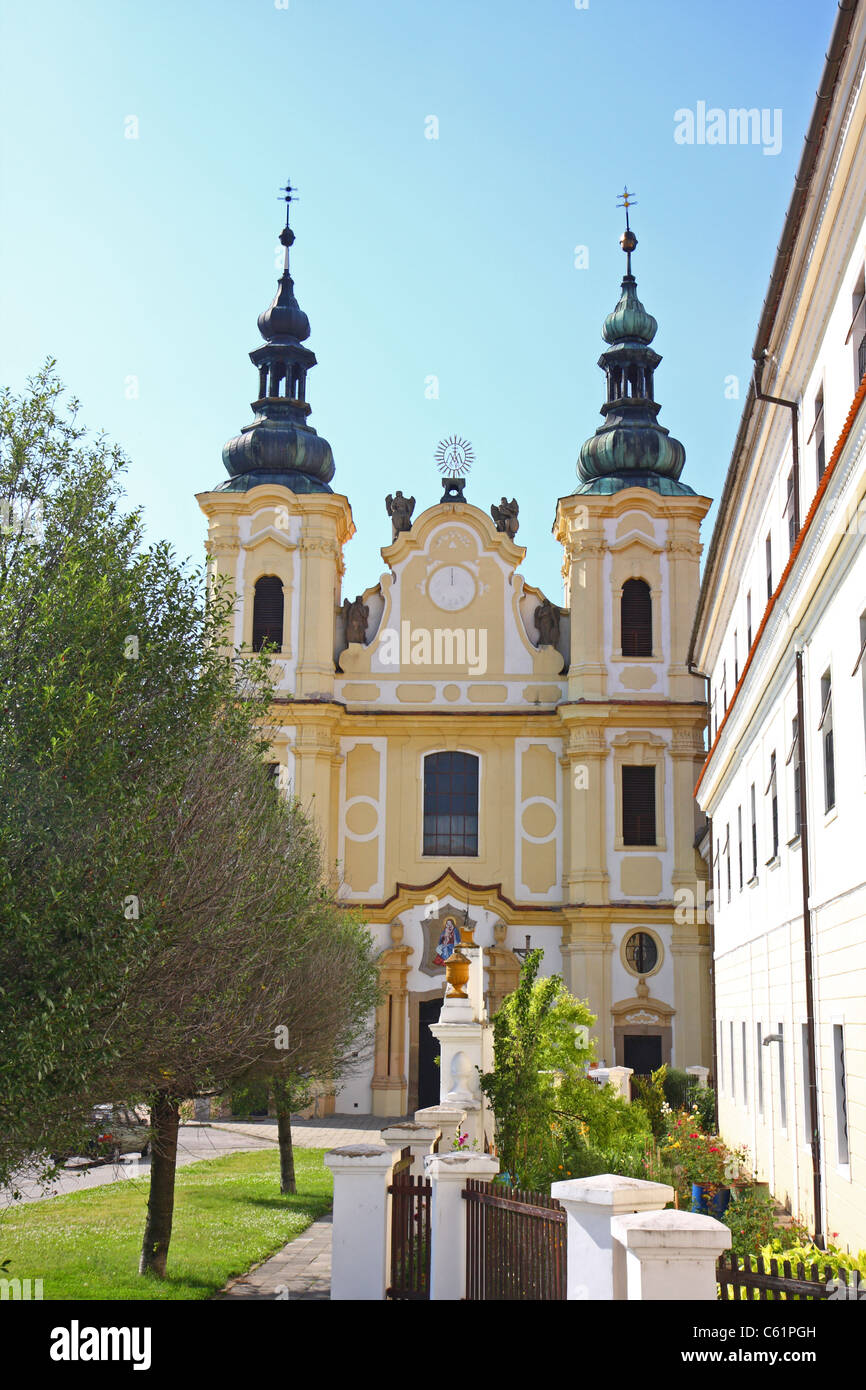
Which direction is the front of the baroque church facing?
toward the camera

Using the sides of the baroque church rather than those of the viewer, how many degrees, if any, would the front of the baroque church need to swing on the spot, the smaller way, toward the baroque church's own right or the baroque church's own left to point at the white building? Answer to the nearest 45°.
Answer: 0° — it already faces it

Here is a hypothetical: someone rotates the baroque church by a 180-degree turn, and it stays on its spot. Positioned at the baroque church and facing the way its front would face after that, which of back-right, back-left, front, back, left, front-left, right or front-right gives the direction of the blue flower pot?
back

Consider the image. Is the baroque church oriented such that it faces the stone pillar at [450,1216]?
yes

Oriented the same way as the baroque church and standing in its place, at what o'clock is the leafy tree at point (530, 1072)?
The leafy tree is roughly at 12 o'clock from the baroque church.

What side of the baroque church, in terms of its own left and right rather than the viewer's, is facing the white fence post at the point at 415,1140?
front

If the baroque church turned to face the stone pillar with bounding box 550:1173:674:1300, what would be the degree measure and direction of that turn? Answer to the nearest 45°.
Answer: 0° — it already faces it

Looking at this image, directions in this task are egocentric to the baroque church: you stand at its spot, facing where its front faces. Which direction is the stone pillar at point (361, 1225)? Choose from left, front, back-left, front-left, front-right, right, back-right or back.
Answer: front

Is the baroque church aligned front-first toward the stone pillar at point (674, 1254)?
yes

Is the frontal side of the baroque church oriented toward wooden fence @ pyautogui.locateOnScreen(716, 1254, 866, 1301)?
yes

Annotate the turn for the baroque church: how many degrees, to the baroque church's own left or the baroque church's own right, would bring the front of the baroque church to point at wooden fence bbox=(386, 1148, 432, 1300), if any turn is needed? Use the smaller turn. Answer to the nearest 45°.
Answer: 0° — it already faces it

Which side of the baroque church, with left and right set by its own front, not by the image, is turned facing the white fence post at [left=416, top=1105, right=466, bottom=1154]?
front
